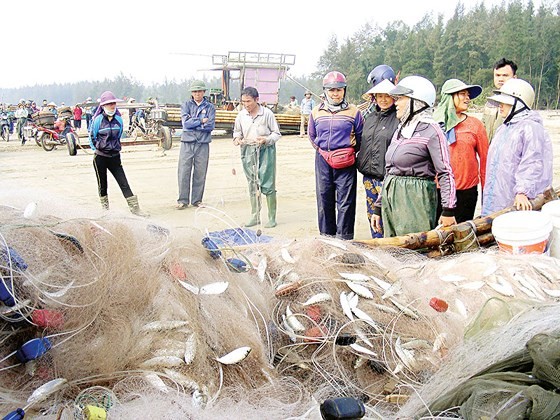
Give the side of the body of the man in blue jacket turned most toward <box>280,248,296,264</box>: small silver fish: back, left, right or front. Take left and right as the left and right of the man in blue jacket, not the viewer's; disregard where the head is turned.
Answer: front

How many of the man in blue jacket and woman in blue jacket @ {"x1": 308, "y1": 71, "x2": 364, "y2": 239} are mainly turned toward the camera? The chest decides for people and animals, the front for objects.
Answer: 2

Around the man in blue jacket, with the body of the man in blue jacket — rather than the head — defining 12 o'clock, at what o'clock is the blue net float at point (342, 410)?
The blue net float is roughly at 12 o'clock from the man in blue jacket.

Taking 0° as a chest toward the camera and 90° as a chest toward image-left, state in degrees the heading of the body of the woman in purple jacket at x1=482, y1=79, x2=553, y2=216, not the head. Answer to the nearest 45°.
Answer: approximately 90°

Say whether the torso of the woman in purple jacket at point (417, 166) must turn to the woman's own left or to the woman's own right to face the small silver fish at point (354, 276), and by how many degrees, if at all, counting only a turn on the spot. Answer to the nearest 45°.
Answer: approximately 45° to the woman's own left
